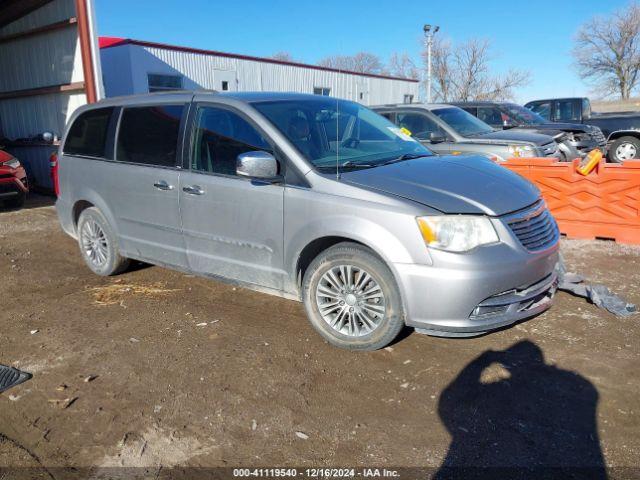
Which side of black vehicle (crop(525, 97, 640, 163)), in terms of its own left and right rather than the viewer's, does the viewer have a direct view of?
left

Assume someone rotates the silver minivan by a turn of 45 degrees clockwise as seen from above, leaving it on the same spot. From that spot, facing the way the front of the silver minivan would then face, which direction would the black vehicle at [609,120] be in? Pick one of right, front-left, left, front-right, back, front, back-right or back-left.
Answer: back-left

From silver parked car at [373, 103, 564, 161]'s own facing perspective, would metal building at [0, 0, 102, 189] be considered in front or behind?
behind

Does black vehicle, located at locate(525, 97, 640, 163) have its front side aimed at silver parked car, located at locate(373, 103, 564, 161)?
no

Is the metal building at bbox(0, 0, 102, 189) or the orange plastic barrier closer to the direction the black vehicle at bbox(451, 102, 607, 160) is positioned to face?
the orange plastic barrier

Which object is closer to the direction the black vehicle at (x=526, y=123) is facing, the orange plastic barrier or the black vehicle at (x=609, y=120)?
the orange plastic barrier

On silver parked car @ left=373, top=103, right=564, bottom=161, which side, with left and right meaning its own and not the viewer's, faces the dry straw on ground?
right

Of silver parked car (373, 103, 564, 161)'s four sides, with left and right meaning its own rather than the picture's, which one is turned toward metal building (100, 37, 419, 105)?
back

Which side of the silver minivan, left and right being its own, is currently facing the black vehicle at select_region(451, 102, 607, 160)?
left

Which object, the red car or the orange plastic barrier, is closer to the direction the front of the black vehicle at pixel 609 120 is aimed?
the red car

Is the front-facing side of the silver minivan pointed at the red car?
no

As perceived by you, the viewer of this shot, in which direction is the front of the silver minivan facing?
facing the viewer and to the right of the viewer

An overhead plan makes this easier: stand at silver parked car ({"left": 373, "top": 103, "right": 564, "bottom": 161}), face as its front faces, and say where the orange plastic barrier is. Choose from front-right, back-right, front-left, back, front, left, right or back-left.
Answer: front

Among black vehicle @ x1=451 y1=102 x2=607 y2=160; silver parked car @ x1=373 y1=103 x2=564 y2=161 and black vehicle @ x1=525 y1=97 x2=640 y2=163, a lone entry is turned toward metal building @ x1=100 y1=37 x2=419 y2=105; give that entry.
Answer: black vehicle @ x1=525 y1=97 x2=640 y2=163
